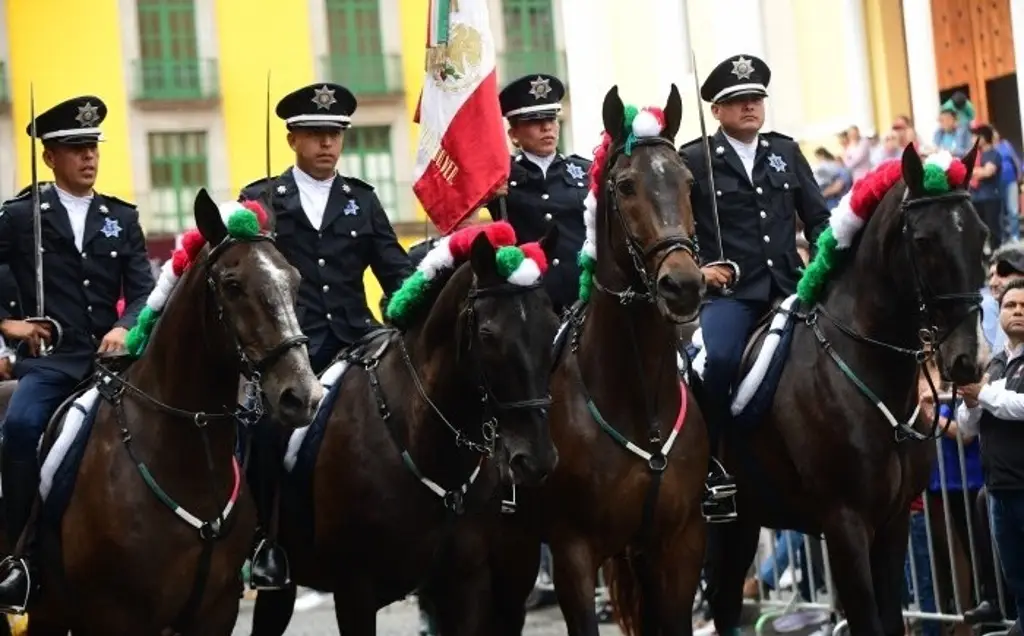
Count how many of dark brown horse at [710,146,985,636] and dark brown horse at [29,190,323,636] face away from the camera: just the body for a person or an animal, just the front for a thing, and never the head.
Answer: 0

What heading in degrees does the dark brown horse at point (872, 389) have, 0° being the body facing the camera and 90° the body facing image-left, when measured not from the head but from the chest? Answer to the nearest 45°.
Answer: approximately 315°

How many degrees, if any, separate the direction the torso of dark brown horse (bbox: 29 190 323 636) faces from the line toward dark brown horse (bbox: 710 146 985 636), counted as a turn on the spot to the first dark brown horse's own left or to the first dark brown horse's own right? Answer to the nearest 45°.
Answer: approximately 45° to the first dark brown horse's own left

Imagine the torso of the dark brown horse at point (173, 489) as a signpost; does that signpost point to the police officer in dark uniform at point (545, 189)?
no

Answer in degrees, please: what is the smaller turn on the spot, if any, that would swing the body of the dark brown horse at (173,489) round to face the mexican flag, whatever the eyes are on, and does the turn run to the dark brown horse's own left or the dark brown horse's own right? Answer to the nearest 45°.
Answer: approximately 90° to the dark brown horse's own left

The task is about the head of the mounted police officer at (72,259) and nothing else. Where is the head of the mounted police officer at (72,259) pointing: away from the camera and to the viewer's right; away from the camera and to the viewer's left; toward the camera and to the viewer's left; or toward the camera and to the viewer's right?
toward the camera and to the viewer's right

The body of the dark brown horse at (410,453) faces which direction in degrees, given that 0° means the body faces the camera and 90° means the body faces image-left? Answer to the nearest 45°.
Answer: approximately 315°

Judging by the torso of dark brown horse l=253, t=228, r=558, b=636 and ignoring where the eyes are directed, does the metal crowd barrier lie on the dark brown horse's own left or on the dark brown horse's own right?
on the dark brown horse's own left

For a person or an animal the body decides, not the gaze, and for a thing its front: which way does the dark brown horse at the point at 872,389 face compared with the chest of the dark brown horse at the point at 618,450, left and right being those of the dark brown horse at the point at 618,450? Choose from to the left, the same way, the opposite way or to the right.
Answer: the same way

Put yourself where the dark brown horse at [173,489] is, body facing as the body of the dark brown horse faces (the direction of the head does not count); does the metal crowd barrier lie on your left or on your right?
on your left

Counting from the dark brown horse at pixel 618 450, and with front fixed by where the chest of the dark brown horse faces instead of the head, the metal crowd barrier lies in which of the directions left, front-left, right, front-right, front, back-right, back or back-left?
left

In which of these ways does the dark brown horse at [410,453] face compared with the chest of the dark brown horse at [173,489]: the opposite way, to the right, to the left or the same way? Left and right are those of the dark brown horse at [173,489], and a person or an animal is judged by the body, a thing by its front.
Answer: the same way

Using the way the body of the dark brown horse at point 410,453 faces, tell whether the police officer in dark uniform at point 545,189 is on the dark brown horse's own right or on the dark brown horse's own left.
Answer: on the dark brown horse's own left

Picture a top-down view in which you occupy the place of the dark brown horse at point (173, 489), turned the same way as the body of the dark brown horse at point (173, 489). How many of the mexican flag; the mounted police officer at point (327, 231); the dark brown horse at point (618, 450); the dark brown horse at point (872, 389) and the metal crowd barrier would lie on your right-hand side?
0

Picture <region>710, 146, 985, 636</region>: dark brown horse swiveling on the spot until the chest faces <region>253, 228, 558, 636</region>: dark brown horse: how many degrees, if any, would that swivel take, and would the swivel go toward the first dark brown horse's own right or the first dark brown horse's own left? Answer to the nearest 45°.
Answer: approximately 135° to the first dark brown horse's own right

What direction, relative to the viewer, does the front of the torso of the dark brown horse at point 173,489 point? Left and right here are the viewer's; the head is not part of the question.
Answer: facing the viewer and to the right of the viewer

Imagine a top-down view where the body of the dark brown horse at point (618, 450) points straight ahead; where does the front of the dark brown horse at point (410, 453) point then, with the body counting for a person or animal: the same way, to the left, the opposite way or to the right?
the same way

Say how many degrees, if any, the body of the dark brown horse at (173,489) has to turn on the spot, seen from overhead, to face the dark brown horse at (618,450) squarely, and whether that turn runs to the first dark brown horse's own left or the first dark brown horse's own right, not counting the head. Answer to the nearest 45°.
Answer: approximately 45° to the first dark brown horse's own left
